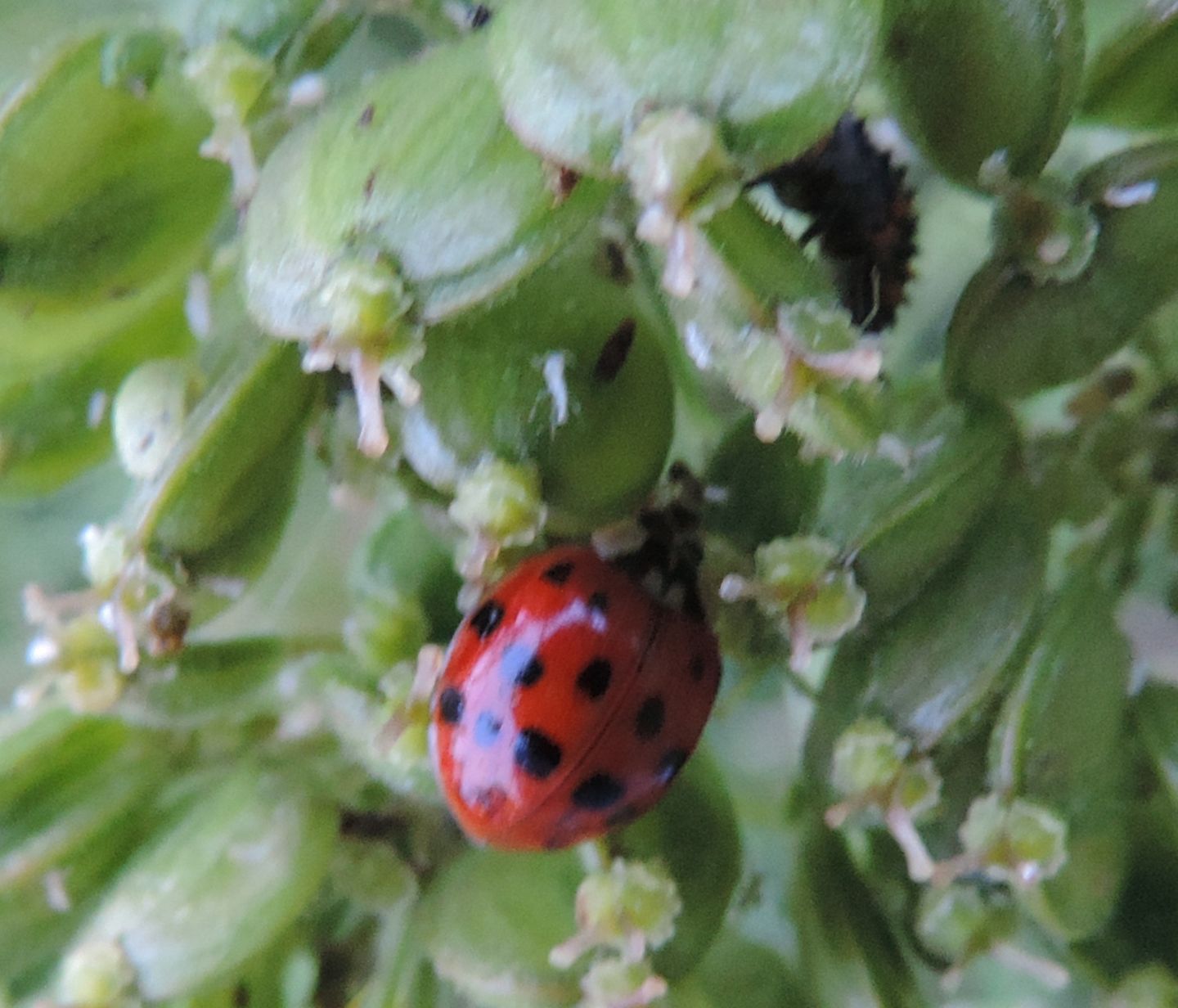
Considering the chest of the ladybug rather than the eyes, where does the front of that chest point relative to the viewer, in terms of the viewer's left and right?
facing away from the viewer and to the right of the viewer
